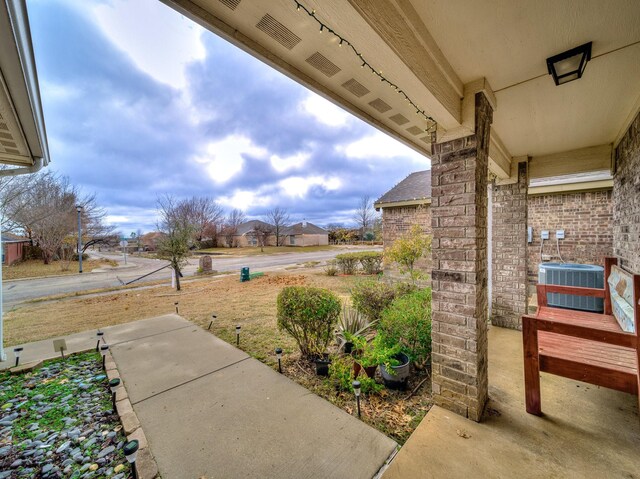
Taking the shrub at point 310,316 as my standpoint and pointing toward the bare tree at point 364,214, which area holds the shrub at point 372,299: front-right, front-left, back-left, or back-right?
front-right

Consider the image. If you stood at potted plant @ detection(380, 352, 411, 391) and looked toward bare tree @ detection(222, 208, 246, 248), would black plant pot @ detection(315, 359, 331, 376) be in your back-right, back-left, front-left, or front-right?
front-left

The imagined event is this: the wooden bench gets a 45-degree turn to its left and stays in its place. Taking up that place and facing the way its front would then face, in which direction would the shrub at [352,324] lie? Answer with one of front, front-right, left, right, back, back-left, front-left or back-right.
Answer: front-right

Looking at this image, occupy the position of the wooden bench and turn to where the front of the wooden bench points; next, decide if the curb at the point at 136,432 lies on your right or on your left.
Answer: on your left

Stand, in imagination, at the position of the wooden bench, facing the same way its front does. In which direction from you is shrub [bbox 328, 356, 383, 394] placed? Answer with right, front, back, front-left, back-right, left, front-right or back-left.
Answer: front-left

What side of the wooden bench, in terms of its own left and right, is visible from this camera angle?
left

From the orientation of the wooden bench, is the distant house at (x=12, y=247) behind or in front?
in front

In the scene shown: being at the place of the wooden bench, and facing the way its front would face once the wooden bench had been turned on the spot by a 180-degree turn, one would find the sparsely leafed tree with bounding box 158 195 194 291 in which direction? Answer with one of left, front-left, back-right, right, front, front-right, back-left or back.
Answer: back

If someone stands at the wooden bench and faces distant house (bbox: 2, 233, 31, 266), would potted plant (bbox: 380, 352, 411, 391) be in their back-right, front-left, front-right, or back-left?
front-left

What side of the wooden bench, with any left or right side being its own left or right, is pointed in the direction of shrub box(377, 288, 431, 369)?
front

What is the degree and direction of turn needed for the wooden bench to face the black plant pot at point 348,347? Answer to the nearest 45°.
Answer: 0° — it already faces it

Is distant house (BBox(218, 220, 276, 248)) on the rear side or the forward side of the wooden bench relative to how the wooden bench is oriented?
on the forward side

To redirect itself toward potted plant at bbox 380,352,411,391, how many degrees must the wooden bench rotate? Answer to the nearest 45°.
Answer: approximately 45° to its left

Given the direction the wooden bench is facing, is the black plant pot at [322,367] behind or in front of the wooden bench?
in front

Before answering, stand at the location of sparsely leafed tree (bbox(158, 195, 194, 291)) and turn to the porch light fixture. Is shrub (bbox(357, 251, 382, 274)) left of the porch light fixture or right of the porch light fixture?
left
